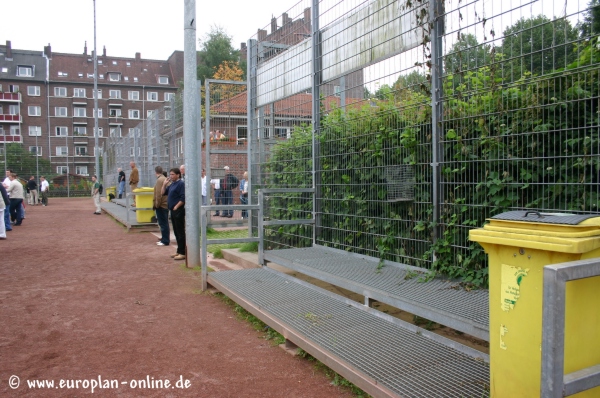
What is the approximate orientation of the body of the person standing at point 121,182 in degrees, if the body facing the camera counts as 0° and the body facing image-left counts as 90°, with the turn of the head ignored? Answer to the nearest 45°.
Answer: approximately 90°

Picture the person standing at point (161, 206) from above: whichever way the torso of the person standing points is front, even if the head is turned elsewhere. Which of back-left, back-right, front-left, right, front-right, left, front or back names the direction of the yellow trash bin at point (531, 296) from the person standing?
left

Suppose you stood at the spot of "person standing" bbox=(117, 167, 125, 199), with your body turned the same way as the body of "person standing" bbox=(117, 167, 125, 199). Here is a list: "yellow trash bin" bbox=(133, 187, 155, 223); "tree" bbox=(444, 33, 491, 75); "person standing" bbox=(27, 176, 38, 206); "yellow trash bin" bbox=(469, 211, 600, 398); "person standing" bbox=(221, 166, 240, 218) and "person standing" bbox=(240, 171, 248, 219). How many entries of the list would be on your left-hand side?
5

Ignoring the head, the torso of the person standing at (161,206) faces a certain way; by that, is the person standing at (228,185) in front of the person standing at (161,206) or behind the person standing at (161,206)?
behind

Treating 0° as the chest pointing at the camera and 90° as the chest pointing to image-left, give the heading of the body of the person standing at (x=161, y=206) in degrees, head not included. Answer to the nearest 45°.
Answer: approximately 90°

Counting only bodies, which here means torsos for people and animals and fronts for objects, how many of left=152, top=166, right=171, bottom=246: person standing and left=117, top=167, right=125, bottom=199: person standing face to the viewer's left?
2

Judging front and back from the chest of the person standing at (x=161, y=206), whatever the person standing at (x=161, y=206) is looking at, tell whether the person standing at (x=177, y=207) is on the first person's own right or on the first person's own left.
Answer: on the first person's own left

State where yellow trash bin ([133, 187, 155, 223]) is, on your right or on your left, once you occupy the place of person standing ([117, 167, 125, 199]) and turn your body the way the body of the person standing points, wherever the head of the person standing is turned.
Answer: on your left

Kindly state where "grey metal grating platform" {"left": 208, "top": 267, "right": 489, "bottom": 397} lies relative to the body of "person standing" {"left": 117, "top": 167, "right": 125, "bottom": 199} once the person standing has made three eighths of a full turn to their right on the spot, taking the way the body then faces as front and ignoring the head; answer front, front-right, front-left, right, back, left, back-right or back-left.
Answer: back-right

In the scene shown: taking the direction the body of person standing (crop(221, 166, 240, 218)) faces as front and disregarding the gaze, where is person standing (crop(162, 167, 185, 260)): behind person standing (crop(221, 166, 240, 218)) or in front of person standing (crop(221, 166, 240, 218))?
in front

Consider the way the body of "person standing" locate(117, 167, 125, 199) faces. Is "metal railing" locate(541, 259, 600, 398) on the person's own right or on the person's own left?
on the person's own left
